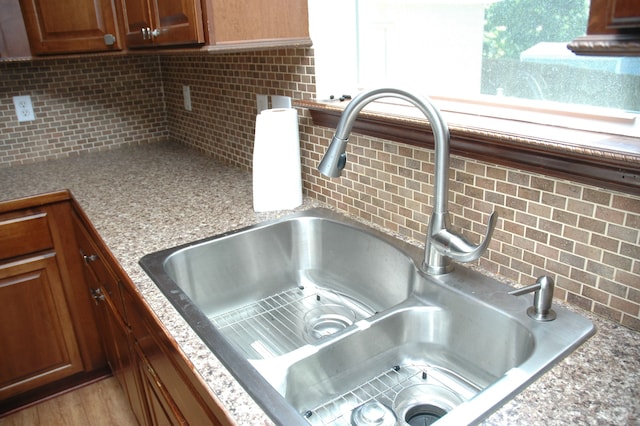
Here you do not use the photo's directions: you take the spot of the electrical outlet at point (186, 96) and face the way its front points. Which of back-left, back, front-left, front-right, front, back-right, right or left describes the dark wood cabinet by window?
front-left

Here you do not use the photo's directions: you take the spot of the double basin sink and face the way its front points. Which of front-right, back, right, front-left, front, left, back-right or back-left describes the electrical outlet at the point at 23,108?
right

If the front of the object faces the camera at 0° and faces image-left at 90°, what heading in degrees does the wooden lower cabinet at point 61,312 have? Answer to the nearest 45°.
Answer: approximately 0°

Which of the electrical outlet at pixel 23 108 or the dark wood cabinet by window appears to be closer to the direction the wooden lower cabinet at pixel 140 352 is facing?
the electrical outlet

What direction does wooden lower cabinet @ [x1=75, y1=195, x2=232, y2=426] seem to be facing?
to the viewer's left
